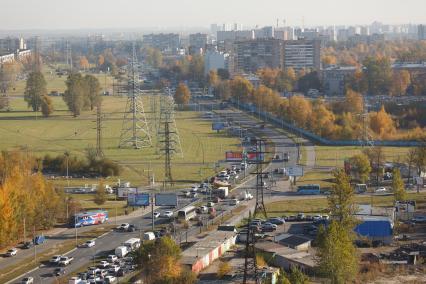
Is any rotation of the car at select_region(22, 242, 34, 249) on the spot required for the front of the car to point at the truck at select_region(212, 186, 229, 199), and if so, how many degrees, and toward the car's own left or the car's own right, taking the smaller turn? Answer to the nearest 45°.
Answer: approximately 180°

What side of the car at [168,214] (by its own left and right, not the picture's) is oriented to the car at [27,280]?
front

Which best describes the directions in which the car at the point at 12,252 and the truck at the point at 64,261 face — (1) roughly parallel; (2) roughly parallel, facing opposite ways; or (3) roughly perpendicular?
roughly parallel

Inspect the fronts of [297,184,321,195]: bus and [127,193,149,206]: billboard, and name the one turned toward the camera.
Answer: the billboard

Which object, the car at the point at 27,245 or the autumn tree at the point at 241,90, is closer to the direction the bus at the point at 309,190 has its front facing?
the car

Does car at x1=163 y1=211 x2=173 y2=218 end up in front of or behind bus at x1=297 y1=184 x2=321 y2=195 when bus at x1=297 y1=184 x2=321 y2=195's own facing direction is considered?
in front

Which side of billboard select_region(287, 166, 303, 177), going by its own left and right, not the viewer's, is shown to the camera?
front

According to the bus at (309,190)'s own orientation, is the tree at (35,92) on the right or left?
on its right

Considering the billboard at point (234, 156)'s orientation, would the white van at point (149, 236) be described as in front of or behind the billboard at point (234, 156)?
in front

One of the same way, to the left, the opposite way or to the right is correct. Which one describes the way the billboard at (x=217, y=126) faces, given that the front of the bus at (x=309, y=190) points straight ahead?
to the left

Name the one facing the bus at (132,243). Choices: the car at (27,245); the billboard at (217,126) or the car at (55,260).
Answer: the billboard

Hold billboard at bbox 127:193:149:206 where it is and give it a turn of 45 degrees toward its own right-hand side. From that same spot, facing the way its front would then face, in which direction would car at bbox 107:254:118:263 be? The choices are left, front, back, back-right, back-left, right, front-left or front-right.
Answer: front-left

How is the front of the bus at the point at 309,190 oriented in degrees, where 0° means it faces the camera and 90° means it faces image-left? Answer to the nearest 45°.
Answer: approximately 90°
